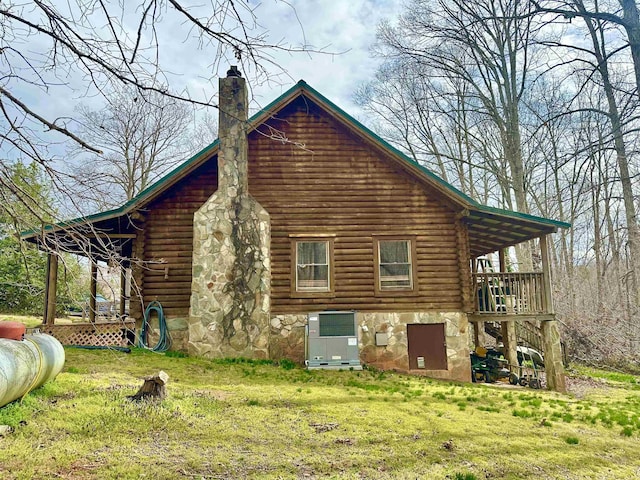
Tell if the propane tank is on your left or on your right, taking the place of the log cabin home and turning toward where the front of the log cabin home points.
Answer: on your left

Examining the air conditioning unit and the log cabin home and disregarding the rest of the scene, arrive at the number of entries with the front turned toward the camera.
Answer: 1

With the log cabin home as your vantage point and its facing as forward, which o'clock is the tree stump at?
The tree stump is roughly at 10 o'clock from the log cabin home.

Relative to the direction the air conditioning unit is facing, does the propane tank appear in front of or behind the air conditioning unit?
in front

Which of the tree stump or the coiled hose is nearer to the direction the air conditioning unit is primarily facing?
the tree stump

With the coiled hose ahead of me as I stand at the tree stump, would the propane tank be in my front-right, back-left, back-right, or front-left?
back-left

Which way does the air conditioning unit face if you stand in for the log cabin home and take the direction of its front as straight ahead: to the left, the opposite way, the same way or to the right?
to the left

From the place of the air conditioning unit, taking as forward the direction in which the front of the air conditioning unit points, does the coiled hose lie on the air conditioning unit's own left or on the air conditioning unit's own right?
on the air conditioning unit's own right

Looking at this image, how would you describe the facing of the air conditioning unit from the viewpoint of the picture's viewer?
facing the viewer

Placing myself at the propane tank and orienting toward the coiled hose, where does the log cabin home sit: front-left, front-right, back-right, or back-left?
front-right

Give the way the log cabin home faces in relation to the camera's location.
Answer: facing to the left of the viewer

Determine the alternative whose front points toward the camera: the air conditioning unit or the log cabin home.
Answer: the air conditioning unit
